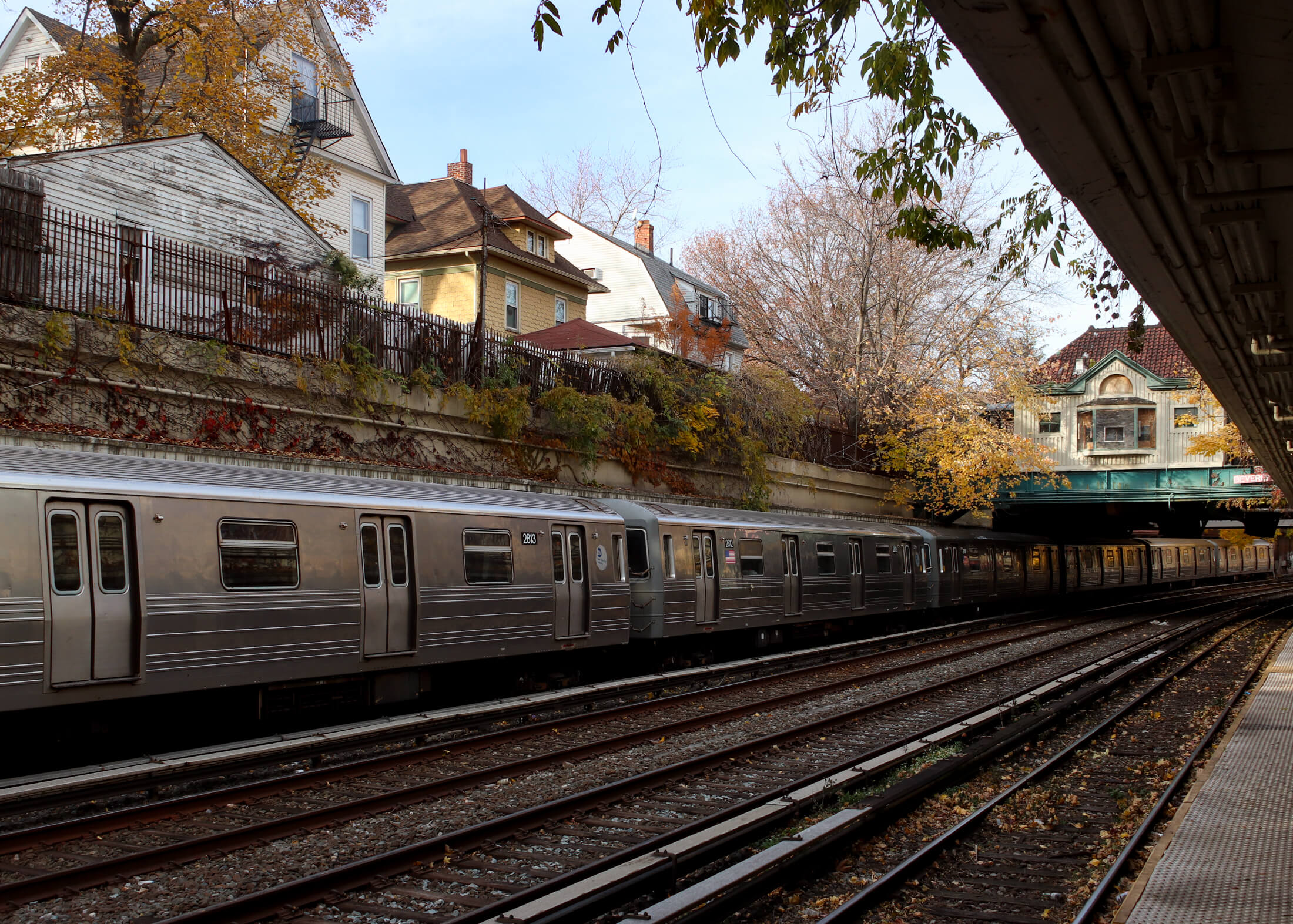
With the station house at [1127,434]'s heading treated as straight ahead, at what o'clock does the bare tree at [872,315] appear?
The bare tree is roughly at 2 o'clock from the station house.

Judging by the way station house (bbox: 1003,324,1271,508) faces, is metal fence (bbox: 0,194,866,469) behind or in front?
in front

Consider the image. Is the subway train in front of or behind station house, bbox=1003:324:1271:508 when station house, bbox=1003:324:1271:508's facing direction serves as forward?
in front

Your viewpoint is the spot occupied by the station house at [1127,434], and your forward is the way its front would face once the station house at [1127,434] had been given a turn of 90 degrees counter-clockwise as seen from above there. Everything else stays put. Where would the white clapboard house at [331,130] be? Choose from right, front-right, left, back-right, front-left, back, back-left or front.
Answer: back-right

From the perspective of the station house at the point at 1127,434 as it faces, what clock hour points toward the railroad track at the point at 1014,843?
The railroad track is roughly at 12 o'clock from the station house.

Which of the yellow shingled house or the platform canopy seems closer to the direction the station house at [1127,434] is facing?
the platform canopy

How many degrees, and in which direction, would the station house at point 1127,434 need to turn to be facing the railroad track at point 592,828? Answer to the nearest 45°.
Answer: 0° — it already faces it

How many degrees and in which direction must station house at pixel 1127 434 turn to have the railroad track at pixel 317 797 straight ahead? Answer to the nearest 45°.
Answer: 0° — it already faces it

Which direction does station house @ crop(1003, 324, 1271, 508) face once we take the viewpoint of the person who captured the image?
facing the viewer

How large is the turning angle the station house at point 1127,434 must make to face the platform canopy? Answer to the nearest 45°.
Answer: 0° — it already faces it
